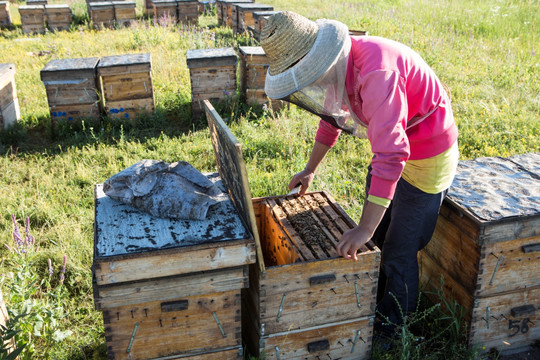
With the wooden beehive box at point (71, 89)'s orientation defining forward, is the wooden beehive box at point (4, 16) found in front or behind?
behind

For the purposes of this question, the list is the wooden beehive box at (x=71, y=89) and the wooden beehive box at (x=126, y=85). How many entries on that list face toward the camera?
2

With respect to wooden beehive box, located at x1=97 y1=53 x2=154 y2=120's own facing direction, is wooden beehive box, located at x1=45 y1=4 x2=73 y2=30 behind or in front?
behind

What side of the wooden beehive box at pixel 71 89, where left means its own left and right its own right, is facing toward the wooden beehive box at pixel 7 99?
right

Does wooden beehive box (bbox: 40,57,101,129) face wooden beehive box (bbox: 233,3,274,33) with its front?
no

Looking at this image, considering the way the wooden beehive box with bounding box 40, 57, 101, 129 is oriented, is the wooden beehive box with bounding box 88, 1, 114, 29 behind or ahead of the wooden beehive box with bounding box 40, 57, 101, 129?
behind

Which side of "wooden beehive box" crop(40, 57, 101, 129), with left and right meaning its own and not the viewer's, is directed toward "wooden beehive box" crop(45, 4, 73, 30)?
back

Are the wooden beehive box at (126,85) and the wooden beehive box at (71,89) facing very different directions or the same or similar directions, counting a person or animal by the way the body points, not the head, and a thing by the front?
same or similar directions

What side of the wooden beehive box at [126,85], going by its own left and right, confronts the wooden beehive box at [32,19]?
back

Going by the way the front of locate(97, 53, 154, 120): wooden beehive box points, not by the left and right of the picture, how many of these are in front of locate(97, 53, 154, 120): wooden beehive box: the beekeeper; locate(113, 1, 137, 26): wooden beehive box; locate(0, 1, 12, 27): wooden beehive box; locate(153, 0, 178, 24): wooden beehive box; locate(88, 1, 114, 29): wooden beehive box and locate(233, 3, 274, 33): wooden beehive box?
1

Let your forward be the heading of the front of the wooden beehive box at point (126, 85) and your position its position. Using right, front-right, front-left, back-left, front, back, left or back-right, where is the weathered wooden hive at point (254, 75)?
left

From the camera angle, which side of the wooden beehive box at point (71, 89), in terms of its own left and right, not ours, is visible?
front

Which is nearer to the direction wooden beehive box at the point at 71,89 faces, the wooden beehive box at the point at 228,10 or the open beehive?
the open beehive

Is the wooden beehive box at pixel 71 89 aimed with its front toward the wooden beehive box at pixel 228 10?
no

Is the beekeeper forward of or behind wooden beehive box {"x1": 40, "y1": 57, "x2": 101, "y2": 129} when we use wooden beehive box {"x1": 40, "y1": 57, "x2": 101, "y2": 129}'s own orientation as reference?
forward

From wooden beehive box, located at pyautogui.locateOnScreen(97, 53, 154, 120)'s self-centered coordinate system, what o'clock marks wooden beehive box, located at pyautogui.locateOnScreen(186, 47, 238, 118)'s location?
wooden beehive box, located at pyautogui.locateOnScreen(186, 47, 238, 118) is roughly at 9 o'clock from wooden beehive box, located at pyautogui.locateOnScreen(97, 53, 154, 120).
